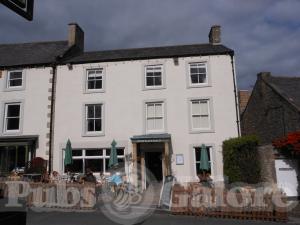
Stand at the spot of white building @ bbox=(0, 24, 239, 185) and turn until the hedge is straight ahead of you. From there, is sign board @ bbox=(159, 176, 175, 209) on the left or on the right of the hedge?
right

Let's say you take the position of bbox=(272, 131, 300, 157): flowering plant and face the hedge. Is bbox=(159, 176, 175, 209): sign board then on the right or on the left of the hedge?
left

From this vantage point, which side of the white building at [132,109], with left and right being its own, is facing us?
front

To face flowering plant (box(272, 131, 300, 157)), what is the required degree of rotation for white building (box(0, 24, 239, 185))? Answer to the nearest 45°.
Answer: approximately 45° to its left

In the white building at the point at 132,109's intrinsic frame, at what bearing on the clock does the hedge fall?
The hedge is roughly at 10 o'clock from the white building.

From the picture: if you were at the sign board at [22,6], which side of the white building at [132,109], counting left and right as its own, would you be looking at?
front

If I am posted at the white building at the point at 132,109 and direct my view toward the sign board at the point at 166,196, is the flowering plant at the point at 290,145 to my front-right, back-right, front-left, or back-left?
front-left

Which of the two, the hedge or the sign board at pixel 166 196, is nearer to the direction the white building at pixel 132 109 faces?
the sign board
